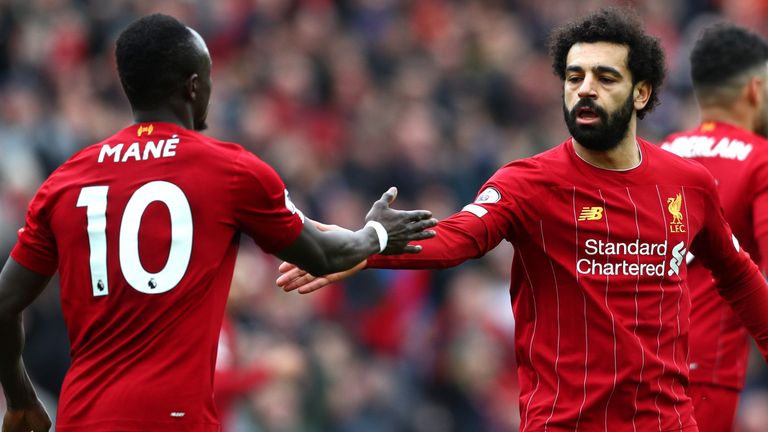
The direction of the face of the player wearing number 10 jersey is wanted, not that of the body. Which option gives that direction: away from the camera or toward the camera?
away from the camera

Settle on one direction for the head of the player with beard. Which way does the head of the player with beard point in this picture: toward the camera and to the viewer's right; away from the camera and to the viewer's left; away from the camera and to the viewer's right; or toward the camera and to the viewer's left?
toward the camera and to the viewer's left

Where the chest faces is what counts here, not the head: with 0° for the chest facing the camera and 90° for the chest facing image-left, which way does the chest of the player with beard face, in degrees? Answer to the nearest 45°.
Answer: approximately 0°

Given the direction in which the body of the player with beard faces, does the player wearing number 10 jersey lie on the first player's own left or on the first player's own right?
on the first player's own right
